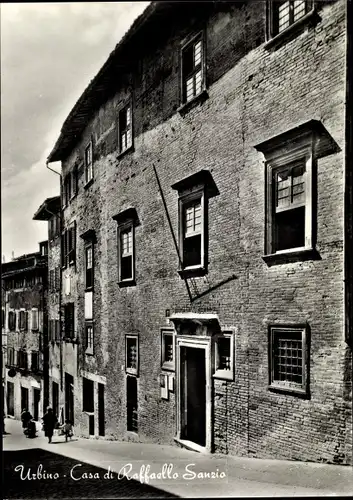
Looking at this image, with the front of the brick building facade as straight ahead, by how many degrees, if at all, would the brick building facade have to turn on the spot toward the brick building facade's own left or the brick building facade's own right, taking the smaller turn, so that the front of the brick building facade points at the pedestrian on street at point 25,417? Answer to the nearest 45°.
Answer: approximately 45° to the brick building facade's own right

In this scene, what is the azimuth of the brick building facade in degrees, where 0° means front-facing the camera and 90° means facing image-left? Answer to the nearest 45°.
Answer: approximately 45°
